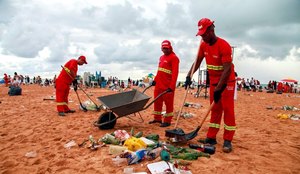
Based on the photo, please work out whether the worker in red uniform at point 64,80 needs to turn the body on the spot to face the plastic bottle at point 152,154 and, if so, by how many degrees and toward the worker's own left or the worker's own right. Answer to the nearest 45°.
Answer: approximately 90° to the worker's own right

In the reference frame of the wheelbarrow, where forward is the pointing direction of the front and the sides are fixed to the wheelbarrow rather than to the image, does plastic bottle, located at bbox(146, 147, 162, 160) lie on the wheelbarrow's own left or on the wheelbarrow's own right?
on the wheelbarrow's own left

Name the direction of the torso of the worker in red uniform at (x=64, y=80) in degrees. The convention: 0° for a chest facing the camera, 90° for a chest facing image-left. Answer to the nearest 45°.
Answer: approximately 270°

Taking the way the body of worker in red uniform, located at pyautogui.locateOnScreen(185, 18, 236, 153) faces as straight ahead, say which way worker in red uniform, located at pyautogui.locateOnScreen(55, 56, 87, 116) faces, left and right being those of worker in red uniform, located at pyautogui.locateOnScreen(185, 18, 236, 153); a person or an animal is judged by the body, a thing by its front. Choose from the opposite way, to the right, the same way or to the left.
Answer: the opposite way

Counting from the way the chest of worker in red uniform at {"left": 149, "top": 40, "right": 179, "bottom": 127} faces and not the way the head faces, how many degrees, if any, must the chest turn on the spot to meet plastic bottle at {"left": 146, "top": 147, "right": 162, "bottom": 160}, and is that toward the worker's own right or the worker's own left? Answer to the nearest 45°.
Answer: approximately 45° to the worker's own left

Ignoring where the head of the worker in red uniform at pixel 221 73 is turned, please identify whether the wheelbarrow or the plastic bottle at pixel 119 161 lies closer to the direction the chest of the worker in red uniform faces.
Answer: the plastic bottle

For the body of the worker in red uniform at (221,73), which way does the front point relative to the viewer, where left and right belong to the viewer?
facing the viewer and to the left of the viewer

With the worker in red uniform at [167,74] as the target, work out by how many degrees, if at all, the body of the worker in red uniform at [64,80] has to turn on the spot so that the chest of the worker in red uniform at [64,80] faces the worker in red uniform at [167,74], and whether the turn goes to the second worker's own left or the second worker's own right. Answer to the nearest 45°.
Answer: approximately 45° to the second worker's own right

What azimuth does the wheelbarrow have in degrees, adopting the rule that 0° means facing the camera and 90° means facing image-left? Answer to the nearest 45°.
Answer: approximately 45°

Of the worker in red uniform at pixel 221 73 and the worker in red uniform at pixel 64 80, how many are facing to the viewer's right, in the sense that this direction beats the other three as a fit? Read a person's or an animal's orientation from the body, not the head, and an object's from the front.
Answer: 1
